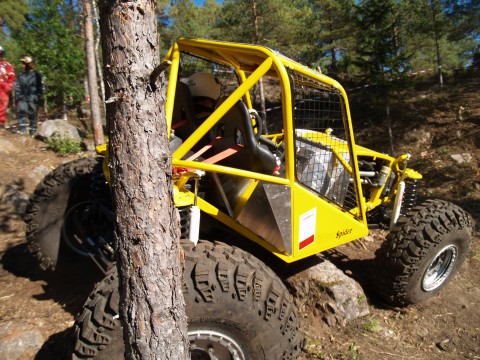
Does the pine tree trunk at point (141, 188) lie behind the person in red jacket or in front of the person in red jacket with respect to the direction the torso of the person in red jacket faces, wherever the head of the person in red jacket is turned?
in front

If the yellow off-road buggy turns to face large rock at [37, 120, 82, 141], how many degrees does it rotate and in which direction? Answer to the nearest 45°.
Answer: approximately 90° to its left

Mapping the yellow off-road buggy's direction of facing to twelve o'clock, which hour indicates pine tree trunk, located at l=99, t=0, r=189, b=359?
The pine tree trunk is roughly at 5 o'clock from the yellow off-road buggy.

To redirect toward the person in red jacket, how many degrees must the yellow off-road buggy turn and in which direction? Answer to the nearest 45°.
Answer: approximately 90° to its left

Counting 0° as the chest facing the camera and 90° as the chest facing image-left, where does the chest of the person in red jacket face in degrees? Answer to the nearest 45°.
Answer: approximately 0°

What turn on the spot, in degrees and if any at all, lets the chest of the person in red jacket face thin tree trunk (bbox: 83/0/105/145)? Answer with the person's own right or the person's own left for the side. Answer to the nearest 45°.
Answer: approximately 90° to the person's own left

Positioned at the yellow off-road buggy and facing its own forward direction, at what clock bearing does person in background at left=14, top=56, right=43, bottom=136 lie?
The person in background is roughly at 9 o'clock from the yellow off-road buggy.

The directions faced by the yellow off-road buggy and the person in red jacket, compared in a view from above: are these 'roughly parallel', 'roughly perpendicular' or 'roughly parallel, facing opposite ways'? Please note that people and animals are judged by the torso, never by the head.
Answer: roughly perpendicular

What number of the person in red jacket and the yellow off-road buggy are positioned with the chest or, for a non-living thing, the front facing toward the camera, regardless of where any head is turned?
1

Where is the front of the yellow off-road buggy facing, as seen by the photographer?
facing away from the viewer and to the right of the viewer

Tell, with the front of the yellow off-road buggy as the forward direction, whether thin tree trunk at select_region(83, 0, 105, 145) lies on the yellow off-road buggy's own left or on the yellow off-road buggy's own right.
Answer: on the yellow off-road buggy's own left
